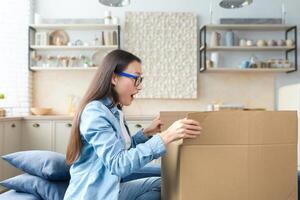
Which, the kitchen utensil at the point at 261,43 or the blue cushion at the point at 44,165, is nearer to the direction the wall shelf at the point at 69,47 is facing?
the blue cushion

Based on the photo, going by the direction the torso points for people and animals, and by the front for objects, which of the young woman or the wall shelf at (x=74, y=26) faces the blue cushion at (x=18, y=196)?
the wall shelf

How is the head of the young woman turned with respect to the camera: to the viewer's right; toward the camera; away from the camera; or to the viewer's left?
to the viewer's right

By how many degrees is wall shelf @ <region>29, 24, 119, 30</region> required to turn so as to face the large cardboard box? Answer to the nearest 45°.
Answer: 0° — it already faces it

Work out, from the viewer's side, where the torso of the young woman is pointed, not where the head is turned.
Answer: to the viewer's right

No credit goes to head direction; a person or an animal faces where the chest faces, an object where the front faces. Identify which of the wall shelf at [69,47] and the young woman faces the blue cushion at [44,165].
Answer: the wall shelf

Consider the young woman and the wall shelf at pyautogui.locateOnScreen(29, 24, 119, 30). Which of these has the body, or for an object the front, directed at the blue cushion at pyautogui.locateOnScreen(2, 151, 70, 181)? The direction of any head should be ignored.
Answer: the wall shelf

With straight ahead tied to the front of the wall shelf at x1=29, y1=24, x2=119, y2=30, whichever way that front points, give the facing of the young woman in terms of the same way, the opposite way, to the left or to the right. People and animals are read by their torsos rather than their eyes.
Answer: to the left

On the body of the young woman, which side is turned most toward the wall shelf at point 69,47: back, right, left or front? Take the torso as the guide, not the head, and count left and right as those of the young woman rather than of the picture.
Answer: left

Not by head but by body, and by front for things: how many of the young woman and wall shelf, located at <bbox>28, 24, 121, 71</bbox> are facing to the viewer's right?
1

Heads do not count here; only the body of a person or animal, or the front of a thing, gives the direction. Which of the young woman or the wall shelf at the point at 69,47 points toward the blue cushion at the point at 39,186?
the wall shelf

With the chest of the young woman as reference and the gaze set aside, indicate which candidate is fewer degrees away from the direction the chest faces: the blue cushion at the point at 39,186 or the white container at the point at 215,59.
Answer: the white container

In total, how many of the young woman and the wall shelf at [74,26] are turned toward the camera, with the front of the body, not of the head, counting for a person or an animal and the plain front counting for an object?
1
